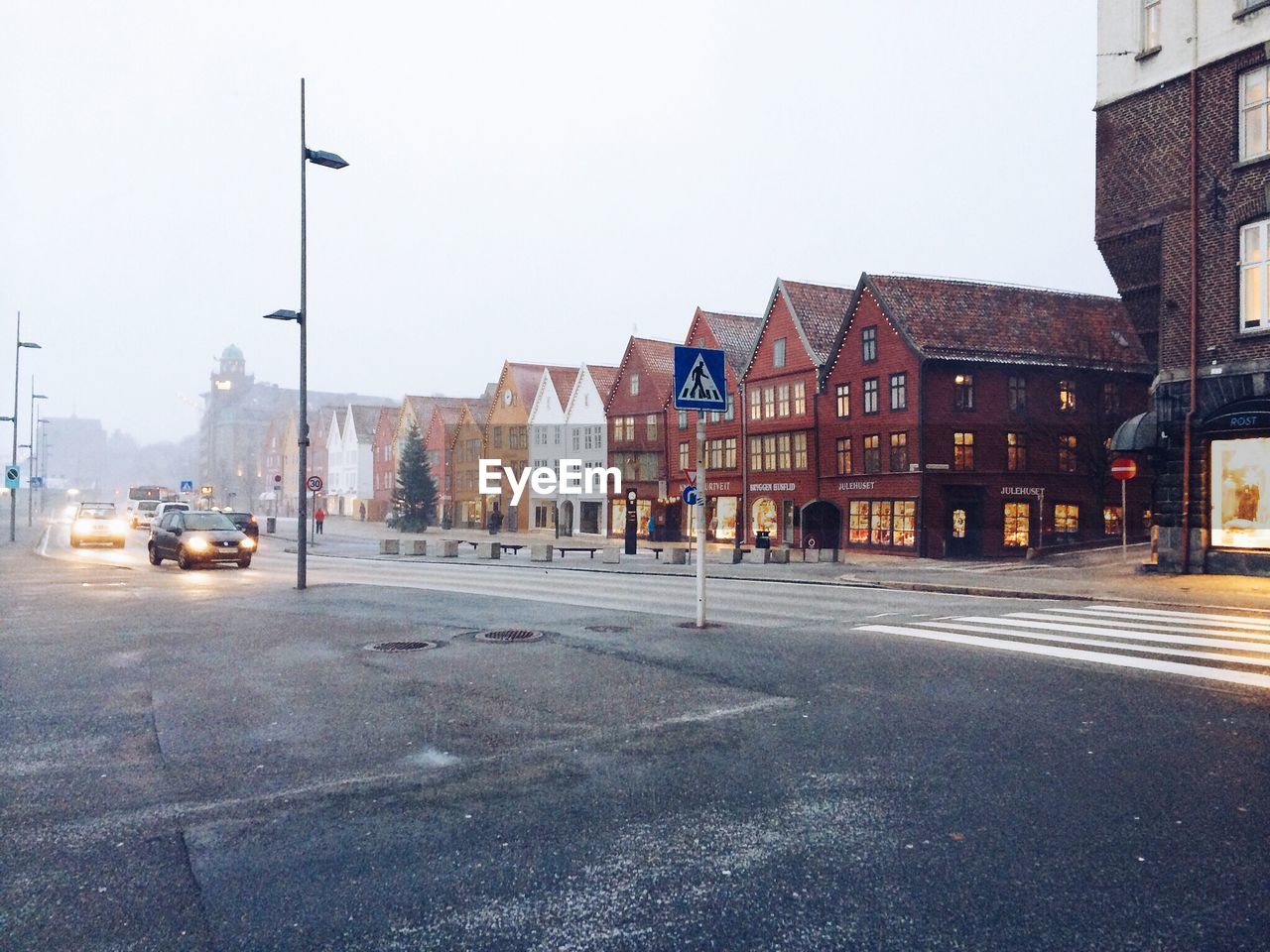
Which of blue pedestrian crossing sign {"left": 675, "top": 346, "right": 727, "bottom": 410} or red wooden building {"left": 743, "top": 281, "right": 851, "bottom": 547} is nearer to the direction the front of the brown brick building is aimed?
the blue pedestrian crossing sign

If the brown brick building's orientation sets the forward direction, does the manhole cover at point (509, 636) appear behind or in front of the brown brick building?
in front

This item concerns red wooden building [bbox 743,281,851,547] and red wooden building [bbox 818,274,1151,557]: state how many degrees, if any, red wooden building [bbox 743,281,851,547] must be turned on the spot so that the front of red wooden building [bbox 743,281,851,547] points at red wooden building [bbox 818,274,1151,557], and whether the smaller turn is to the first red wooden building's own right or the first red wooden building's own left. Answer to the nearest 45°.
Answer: approximately 90° to the first red wooden building's own left

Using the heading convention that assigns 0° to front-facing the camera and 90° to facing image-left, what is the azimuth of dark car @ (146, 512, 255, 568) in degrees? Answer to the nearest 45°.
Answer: approximately 315°

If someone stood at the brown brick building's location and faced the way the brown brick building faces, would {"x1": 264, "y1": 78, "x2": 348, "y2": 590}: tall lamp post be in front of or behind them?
in front

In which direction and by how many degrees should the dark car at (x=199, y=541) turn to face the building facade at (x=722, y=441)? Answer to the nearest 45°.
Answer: approximately 90° to its left

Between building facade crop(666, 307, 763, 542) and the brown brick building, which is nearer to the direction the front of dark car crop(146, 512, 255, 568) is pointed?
the brown brick building

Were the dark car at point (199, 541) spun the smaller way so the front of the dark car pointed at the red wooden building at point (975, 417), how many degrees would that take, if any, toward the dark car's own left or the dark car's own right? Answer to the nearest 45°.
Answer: approximately 45° to the dark car's own left

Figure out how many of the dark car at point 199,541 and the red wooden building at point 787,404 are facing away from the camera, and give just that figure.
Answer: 0

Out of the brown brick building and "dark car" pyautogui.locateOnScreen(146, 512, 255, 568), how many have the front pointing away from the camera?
0

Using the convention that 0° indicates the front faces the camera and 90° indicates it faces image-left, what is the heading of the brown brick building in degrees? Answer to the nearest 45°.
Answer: approximately 45°
